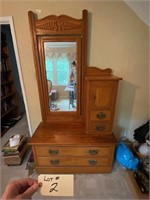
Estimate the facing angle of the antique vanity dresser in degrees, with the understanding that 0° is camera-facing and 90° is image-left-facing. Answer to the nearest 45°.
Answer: approximately 0°

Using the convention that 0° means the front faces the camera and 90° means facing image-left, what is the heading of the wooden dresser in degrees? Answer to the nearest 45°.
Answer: approximately 0°
